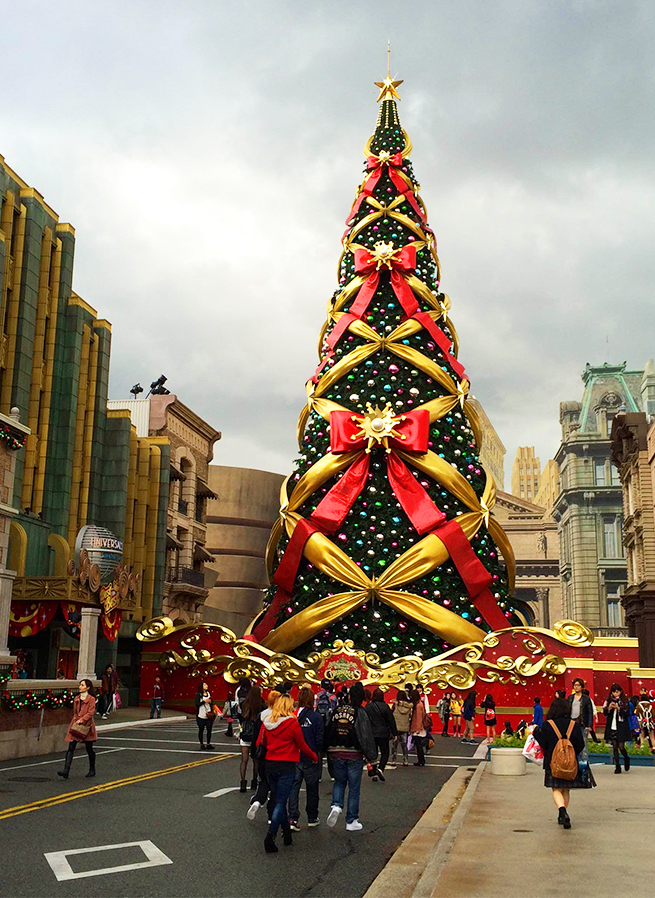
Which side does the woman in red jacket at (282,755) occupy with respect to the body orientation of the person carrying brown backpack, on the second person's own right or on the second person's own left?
on the second person's own left

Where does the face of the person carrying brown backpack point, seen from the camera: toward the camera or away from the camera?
away from the camera

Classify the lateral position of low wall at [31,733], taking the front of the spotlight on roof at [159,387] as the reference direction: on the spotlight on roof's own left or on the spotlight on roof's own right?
on the spotlight on roof's own right

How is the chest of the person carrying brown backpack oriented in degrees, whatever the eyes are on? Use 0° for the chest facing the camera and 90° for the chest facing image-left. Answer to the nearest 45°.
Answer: approximately 180°

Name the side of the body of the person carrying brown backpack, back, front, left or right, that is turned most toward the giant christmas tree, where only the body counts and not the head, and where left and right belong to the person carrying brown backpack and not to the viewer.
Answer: front

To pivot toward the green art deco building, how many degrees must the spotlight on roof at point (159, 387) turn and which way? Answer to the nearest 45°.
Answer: approximately 90° to its right

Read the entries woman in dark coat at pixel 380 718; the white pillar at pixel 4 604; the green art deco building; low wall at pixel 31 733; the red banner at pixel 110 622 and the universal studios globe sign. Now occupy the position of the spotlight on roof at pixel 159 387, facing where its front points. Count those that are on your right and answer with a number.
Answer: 6

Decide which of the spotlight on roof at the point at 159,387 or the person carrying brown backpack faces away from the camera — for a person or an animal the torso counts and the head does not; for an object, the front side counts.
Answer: the person carrying brown backpack

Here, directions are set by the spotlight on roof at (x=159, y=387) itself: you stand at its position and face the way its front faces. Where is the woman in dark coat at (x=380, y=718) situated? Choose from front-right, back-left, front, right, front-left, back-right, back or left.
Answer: right

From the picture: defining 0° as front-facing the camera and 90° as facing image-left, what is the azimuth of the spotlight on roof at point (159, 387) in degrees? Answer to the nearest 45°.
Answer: approximately 270°

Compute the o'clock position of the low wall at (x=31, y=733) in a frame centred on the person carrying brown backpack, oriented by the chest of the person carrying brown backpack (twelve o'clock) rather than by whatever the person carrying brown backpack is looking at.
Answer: The low wall is roughly at 10 o'clock from the person carrying brown backpack.
